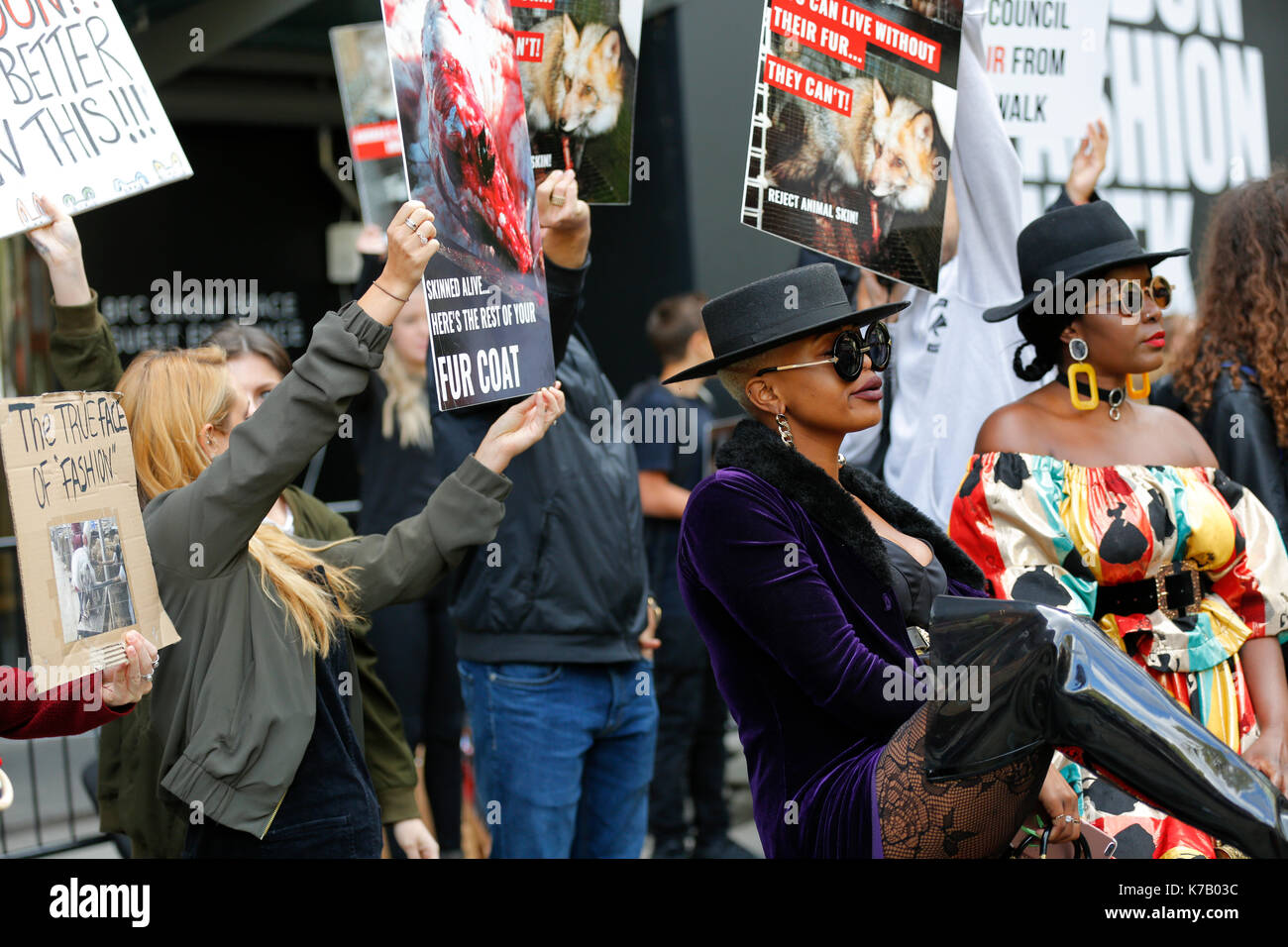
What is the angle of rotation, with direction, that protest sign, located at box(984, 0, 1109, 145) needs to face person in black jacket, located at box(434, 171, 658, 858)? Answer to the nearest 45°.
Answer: approximately 45° to its right

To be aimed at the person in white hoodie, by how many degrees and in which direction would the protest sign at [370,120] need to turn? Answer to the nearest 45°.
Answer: approximately 90° to its left

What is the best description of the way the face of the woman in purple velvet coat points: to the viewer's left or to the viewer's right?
to the viewer's right

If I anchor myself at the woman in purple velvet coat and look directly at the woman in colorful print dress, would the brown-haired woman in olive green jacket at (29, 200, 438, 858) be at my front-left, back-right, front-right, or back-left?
back-left
